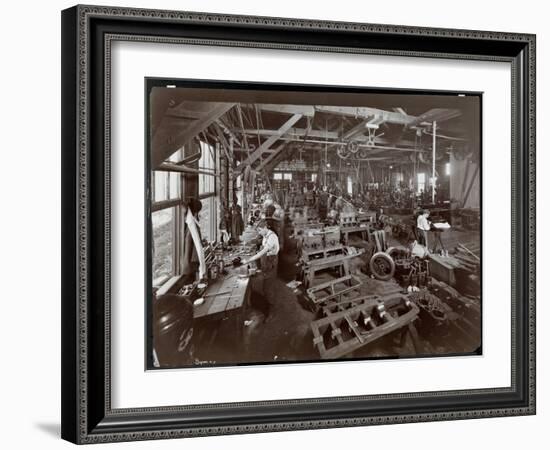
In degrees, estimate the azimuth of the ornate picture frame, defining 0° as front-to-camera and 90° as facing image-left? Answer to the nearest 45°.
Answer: approximately 315°
